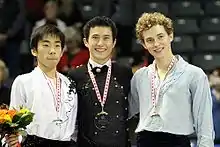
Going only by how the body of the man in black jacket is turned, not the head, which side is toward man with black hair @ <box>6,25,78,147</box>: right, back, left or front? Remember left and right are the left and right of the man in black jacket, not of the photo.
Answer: right

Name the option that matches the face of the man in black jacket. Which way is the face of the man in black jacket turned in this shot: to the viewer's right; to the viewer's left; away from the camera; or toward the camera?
toward the camera

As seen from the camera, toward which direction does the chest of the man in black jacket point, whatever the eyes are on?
toward the camera

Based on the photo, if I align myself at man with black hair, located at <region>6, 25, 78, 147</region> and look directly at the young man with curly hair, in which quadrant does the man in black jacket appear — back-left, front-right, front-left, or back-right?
front-left

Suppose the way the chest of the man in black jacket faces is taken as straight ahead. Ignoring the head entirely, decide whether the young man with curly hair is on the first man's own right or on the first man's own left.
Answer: on the first man's own left
